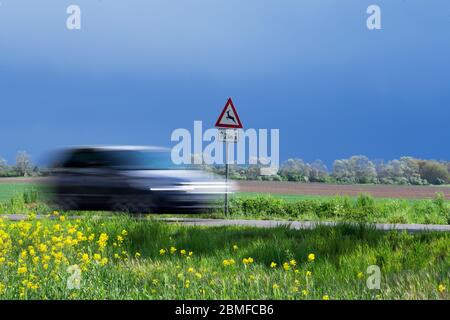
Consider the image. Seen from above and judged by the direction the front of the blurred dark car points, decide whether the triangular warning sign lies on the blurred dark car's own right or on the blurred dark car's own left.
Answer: on the blurred dark car's own left

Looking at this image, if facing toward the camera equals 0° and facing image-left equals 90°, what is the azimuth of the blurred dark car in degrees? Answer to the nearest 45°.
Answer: approximately 315°
